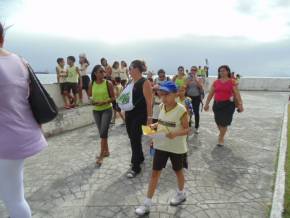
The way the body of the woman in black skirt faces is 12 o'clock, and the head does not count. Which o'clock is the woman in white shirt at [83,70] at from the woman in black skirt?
The woman in white shirt is roughly at 4 o'clock from the woman in black skirt.

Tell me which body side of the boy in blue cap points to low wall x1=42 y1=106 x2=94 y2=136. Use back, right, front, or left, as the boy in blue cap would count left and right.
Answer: right

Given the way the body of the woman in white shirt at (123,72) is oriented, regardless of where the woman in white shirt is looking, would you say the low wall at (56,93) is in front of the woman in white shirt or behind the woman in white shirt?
in front

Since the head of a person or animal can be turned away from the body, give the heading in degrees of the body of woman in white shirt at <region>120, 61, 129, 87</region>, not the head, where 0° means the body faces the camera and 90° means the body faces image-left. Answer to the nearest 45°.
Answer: approximately 45°

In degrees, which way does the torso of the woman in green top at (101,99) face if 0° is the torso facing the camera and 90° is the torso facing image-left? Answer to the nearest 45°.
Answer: approximately 0°

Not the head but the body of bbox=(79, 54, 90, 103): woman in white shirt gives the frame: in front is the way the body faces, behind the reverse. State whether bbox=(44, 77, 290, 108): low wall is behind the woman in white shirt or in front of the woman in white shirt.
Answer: behind

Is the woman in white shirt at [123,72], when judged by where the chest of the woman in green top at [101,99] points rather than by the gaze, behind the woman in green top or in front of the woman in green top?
behind

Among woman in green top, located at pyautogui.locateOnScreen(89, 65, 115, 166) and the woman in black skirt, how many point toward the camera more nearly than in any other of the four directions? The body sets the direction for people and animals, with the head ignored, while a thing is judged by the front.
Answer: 2
